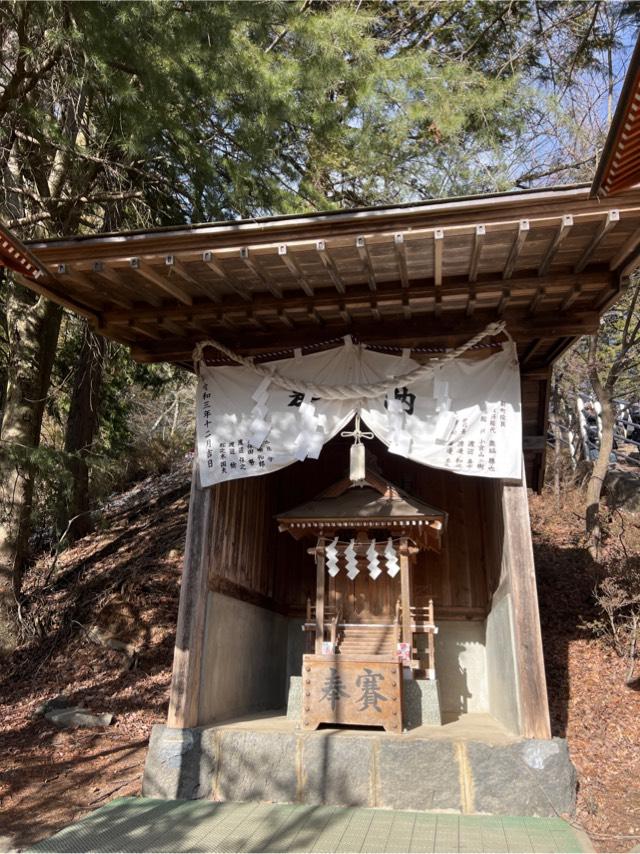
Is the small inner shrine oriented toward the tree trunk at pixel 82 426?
no

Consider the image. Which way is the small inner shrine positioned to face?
toward the camera

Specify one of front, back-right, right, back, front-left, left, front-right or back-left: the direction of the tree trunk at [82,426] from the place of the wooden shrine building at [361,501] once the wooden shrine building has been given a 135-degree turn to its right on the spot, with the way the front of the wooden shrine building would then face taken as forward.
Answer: front

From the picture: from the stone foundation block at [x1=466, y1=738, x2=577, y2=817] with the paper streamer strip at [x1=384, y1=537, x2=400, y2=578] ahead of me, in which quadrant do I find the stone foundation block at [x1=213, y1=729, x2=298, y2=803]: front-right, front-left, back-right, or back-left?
front-left

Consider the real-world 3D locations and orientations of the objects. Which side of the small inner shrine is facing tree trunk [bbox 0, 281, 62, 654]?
right

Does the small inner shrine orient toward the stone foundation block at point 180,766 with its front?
no

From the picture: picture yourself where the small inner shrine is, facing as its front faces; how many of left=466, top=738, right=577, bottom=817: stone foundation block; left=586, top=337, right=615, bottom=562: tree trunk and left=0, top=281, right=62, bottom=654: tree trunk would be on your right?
1

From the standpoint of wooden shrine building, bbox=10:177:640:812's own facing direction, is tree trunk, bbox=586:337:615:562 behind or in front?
behind

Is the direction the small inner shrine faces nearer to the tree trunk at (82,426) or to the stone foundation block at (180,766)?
the stone foundation block

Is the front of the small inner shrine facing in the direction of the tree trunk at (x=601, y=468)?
no

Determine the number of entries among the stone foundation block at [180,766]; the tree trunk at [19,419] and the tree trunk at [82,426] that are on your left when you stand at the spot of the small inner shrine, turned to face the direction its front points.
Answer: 0

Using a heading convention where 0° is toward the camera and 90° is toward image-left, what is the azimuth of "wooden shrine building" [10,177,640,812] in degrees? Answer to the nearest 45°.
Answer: approximately 0°

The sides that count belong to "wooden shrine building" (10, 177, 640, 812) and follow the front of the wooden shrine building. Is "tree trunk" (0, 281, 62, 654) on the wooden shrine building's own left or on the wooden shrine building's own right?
on the wooden shrine building's own right
